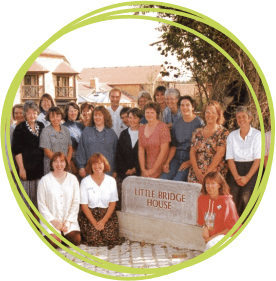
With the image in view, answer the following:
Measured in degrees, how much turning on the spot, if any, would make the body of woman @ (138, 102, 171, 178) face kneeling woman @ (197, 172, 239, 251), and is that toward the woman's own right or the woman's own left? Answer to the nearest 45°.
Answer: approximately 90° to the woman's own left

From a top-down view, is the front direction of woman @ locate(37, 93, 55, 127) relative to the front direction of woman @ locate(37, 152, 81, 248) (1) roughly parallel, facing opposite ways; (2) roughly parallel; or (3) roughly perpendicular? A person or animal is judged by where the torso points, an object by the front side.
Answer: roughly parallel

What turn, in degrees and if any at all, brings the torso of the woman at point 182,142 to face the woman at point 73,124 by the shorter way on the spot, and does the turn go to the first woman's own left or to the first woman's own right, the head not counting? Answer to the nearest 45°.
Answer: approximately 45° to the first woman's own right

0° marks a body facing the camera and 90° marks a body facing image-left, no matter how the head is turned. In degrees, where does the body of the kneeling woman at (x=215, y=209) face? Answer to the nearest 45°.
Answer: approximately 45°

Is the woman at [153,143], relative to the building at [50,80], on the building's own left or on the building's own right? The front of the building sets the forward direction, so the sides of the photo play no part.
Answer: on the building's own left

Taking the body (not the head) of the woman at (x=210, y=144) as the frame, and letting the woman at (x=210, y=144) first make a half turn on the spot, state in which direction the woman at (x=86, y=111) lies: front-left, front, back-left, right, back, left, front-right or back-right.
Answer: back-left

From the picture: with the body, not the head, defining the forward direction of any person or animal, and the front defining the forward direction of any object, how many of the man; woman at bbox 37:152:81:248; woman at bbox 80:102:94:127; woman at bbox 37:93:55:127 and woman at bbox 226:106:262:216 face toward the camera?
5

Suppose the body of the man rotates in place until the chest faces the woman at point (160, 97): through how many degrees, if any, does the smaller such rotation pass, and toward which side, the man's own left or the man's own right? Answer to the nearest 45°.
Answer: approximately 90° to the man's own left

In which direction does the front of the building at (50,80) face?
toward the camera

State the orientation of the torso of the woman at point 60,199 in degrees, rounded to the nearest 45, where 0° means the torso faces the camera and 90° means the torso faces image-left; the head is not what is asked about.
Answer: approximately 0°

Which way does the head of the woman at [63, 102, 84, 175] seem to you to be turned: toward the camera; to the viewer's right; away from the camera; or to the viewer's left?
toward the camera

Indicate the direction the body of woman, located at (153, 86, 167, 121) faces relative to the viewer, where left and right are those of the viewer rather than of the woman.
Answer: facing the viewer

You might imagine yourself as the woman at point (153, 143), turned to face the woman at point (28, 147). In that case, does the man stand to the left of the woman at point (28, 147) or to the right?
right

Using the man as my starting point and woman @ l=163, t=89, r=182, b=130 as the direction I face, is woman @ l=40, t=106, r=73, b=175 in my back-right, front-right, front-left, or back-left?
back-right

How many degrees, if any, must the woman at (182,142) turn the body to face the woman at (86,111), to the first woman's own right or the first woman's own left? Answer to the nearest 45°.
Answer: approximately 45° to the first woman's own right

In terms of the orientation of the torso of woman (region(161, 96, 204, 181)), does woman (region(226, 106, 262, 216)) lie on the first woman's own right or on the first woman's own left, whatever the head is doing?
on the first woman's own left

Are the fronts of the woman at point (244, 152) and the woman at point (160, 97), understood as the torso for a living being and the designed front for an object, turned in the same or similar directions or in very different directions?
same or similar directions

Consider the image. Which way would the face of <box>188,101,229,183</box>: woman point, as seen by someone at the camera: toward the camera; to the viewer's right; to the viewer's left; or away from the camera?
toward the camera
